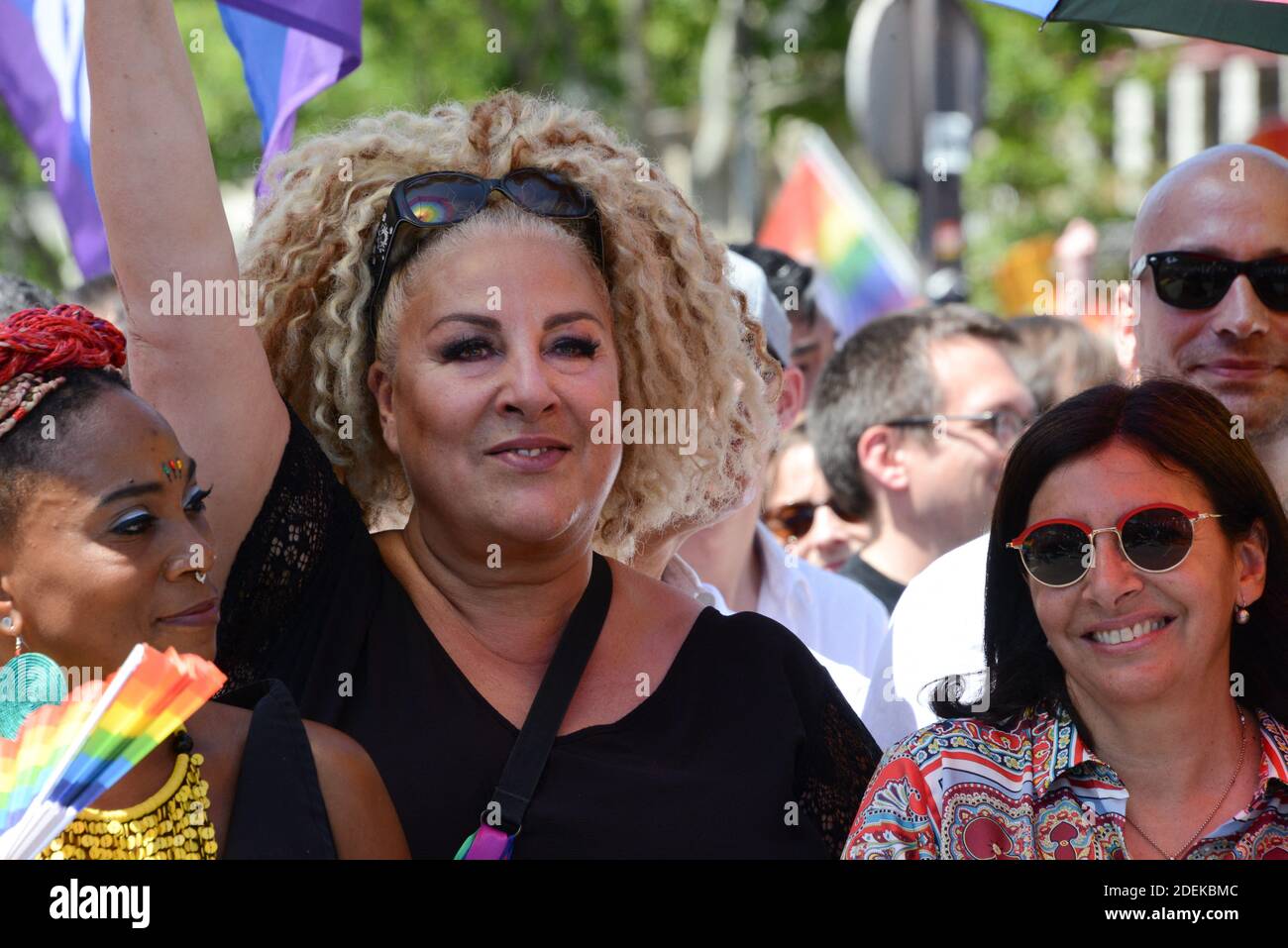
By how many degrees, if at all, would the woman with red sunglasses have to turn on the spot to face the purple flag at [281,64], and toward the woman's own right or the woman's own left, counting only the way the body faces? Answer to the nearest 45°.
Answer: approximately 135° to the woman's own right

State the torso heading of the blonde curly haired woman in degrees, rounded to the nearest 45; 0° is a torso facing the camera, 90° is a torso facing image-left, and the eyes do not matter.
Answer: approximately 0°

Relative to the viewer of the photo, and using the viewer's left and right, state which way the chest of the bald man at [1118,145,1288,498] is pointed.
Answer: facing the viewer

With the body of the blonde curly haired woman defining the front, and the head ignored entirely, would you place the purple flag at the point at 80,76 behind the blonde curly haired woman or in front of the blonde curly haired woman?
behind

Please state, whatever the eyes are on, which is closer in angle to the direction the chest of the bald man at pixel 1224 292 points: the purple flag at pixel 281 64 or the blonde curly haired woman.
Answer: the blonde curly haired woman

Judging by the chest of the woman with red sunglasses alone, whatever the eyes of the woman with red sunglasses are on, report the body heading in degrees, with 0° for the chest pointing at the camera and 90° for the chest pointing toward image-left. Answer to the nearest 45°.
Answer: approximately 0°

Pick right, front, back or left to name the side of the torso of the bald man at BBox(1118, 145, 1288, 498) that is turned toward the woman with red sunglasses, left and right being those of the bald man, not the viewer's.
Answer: front

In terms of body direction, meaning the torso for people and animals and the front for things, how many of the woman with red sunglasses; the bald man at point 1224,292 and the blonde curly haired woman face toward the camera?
3
